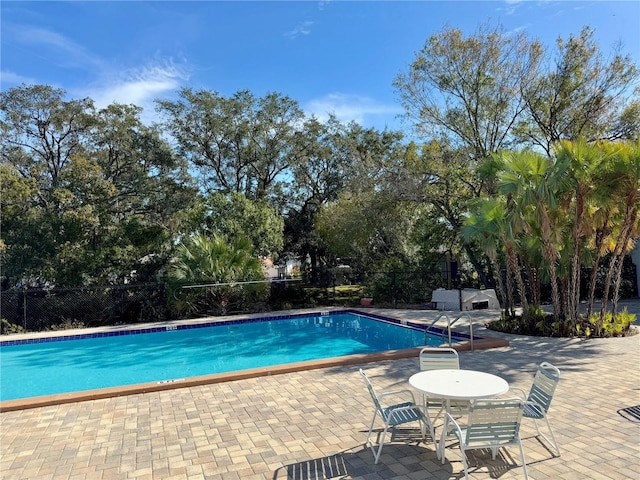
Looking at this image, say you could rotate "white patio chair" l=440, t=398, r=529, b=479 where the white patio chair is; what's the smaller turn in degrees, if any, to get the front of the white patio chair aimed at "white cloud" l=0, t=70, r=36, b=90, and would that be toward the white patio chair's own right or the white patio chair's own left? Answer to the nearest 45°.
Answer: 0° — it already faces it

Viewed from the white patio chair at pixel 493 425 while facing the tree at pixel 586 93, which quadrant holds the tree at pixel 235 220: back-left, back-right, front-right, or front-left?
front-left

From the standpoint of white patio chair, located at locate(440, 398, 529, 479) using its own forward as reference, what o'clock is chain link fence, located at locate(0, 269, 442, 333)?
The chain link fence is roughly at 12 o'clock from the white patio chair.

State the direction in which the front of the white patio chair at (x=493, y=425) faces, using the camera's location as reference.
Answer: facing away from the viewer and to the left of the viewer

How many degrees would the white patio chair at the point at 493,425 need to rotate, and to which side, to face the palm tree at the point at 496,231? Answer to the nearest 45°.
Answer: approximately 45° to its right

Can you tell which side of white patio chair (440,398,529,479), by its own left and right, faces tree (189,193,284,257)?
front

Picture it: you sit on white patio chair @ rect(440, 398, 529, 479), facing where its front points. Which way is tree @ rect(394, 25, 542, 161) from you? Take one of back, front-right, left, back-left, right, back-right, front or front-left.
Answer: front-right

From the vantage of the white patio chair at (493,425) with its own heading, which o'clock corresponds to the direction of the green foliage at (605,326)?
The green foliage is roughly at 2 o'clock from the white patio chair.

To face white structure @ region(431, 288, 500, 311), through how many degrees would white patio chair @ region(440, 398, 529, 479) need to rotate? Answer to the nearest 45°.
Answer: approximately 45° to its right

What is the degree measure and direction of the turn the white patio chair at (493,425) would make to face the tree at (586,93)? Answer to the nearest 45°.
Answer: approximately 45° to its right

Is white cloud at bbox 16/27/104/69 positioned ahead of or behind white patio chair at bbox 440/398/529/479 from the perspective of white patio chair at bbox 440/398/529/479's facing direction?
ahead

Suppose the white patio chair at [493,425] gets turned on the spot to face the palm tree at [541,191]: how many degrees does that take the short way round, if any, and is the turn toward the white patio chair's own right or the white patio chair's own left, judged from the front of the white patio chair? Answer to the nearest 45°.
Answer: approximately 45° to the white patio chair's own right

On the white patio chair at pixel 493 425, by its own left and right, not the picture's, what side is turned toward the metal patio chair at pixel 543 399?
right

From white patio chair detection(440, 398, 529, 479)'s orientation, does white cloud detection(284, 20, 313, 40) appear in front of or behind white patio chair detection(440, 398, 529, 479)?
in front

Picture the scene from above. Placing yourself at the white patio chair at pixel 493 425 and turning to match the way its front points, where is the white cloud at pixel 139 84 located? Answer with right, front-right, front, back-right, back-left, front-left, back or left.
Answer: front
